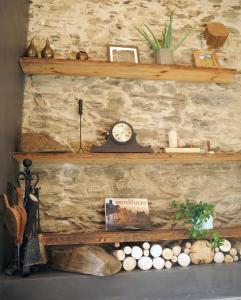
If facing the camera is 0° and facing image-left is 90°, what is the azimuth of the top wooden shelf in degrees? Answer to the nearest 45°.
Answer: approximately 0°

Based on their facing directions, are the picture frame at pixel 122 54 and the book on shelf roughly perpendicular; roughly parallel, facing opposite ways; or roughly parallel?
roughly parallel

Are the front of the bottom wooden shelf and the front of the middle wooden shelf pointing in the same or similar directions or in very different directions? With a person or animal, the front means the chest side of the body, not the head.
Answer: same or similar directions

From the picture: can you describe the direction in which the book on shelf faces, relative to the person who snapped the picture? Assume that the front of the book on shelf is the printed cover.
facing the viewer

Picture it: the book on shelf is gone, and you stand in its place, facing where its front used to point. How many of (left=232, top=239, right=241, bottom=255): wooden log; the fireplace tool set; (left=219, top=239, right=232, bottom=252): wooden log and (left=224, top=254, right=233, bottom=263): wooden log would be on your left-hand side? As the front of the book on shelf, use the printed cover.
3

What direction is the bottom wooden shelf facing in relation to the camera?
toward the camera

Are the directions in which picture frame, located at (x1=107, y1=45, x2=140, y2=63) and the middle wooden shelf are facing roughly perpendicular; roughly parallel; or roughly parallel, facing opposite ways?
roughly parallel

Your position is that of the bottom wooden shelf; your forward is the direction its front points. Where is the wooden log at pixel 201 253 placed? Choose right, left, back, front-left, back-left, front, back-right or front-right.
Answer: left

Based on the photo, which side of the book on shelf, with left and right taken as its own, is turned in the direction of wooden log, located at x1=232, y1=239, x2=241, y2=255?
left

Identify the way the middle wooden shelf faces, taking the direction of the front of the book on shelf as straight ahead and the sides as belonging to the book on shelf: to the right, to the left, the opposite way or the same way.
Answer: the same way
